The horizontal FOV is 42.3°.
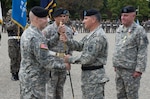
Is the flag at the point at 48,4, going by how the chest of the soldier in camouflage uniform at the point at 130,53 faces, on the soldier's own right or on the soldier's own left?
on the soldier's own right

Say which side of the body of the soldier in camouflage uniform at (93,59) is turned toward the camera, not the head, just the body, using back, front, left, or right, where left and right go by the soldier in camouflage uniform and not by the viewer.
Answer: left

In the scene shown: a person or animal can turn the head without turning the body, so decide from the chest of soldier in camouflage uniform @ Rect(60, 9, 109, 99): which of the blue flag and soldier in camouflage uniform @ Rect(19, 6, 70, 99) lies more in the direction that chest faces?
the soldier in camouflage uniform

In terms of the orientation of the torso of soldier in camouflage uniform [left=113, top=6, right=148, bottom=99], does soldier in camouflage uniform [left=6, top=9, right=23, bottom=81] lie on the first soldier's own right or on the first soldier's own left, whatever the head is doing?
on the first soldier's own right

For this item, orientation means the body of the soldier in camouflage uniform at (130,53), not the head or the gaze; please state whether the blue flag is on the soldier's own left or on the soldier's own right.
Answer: on the soldier's own right

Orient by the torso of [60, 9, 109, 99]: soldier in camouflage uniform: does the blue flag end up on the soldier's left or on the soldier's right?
on the soldier's right

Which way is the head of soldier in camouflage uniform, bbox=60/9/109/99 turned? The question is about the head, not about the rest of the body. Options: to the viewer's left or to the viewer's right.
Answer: to the viewer's left

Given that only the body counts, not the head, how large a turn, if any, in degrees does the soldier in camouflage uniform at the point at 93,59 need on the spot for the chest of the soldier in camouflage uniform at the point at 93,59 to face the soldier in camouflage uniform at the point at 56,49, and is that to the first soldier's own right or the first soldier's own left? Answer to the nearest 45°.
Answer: approximately 45° to the first soldier's own right
